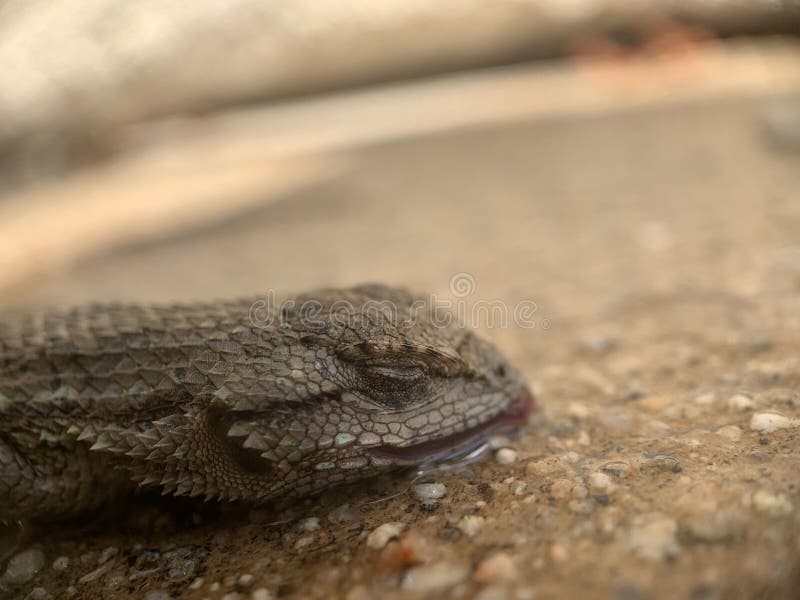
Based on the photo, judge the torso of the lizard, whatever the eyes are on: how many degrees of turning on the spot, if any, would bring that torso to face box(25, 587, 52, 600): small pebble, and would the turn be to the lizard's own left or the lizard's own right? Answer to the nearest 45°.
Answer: approximately 180°

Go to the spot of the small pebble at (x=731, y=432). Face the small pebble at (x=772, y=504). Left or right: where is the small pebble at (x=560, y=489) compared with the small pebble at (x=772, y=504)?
right

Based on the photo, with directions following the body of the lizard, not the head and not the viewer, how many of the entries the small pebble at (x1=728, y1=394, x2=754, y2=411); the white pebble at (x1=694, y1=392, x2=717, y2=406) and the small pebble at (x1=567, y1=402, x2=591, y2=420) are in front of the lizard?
3

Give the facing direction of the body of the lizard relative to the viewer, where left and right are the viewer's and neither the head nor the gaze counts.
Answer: facing to the right of the viewer

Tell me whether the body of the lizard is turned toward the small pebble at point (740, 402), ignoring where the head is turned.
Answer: yes

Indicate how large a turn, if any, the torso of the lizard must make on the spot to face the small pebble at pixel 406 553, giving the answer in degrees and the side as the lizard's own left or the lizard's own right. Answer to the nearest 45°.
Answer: approximately 45° to the lizard's own right

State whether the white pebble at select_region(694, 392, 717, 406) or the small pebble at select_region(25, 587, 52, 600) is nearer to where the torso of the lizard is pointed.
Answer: the white pebble

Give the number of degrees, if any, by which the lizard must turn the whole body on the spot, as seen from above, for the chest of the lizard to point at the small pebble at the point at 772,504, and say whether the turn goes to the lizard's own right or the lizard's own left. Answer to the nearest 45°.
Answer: approximately 45° to the lizard's own right

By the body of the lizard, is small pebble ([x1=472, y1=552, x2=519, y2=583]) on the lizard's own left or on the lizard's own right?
on the lizard's own right

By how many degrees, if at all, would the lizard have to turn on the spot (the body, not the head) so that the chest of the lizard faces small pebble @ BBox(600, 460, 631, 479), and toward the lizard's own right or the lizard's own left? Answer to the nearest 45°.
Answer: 0° — it already faces it

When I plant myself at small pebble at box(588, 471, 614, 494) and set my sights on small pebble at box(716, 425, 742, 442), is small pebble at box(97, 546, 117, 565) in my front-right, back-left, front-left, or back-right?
back-left

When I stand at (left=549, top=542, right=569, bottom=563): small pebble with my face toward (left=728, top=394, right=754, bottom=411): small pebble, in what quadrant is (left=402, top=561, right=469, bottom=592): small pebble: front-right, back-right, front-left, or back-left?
back-left
